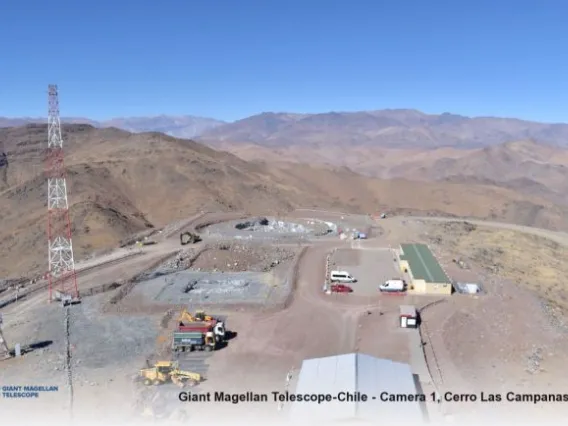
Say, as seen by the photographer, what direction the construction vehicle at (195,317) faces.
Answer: facing to the right of the viewer

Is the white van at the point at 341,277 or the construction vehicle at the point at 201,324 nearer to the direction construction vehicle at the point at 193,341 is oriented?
the white van

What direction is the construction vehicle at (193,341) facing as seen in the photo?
to the viewer's right

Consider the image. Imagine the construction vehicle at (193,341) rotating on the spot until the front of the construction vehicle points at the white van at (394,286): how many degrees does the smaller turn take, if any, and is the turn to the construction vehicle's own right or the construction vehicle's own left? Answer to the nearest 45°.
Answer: approximately 45° to the construction vehicle's own left

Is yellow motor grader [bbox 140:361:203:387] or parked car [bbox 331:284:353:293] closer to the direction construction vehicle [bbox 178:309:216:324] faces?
the parked car

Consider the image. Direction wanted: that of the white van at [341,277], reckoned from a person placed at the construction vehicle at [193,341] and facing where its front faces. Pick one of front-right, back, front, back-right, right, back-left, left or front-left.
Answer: front-left

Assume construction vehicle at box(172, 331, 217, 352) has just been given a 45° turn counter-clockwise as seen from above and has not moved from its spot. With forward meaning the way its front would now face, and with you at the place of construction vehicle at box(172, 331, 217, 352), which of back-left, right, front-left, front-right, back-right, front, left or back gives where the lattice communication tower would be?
left

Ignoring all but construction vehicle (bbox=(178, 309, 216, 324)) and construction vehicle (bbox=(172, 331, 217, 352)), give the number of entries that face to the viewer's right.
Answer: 2
